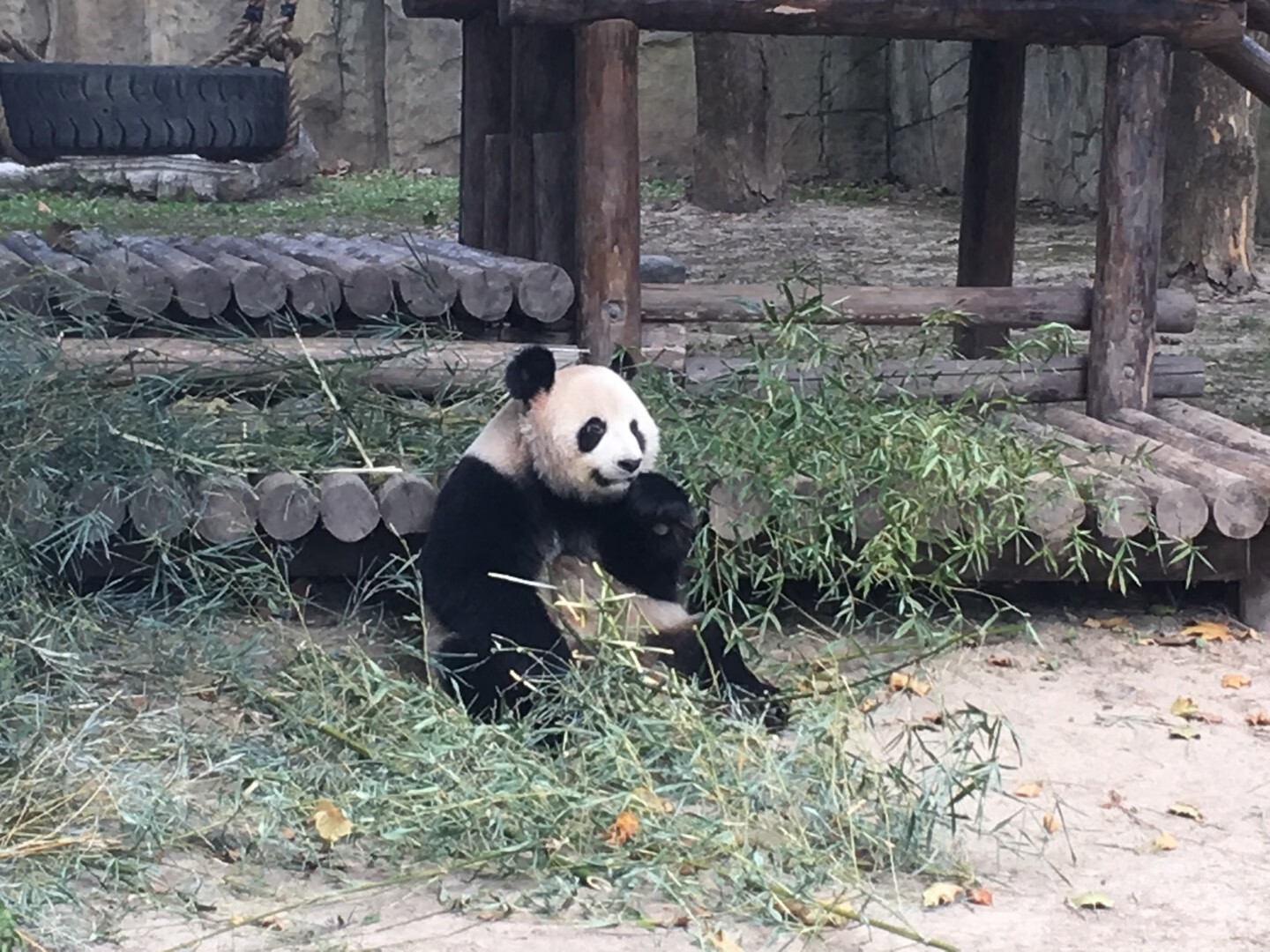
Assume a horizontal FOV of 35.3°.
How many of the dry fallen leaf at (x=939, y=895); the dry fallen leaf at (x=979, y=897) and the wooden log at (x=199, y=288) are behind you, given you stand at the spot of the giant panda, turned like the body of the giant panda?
1

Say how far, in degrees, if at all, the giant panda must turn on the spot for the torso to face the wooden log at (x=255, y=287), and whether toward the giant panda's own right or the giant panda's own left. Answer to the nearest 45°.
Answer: approximately 180°

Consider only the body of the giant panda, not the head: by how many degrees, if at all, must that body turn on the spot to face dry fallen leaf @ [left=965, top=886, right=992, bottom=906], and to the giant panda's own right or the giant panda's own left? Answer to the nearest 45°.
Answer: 0° — it already faces it

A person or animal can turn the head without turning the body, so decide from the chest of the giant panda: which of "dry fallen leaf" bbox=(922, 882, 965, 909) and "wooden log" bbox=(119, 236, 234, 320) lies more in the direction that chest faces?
the dry fallen leaf

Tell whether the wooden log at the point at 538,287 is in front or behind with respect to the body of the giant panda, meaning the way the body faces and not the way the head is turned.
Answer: behind

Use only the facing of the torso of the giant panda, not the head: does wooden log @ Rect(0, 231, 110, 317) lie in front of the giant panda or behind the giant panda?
behind

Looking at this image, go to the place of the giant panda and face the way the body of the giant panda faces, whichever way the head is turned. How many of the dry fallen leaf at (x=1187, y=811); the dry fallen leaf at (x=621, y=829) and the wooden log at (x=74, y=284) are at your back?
1

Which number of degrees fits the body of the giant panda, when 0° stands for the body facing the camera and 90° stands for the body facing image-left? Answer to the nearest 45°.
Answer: approximately 315°

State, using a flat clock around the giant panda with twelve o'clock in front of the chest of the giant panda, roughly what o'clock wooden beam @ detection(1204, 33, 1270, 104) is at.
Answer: The wooden beam is roughly at 9 o'clock from the giant panda.

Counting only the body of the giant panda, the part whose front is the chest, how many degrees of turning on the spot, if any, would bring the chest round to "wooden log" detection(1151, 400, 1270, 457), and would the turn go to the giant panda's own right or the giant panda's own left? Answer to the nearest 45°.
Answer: approximately 90° to the giant panda's own left

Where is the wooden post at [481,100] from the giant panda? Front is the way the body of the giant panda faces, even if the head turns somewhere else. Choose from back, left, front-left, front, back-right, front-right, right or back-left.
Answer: back-left

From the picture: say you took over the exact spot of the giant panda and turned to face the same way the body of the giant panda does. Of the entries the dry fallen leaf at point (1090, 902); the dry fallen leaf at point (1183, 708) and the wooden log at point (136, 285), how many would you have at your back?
1
